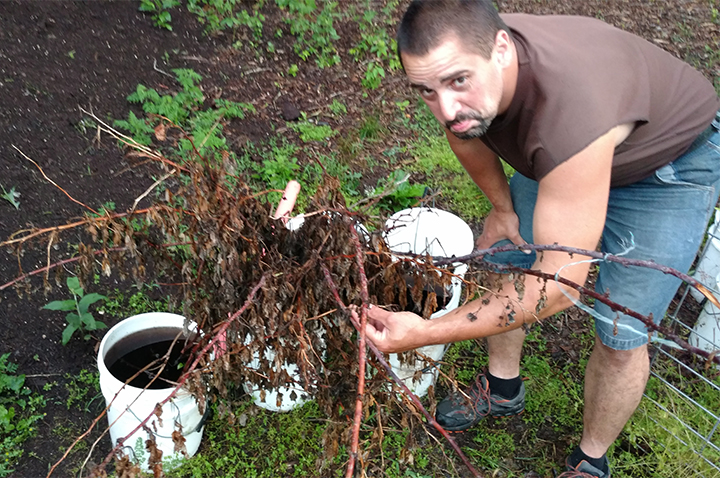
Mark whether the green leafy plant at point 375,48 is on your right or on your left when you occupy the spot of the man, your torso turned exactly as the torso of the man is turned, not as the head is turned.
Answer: on your right

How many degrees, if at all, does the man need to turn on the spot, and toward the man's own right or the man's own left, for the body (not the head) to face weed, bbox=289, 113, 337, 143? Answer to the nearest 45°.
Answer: approximately 90° to the man's own right

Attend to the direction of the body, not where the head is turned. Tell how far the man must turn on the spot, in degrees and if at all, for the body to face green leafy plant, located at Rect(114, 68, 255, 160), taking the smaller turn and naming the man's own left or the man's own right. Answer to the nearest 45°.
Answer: approximately 90° to the man's own right

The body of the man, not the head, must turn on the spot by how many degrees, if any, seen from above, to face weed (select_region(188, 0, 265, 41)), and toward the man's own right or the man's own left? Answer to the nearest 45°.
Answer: approximately 90° to the man's own right

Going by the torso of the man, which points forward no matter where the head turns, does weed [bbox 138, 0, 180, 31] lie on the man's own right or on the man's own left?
on the man's own right

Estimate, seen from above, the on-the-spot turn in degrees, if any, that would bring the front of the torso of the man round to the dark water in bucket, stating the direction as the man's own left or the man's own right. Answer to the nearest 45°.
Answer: approximately 45° to the man's own right

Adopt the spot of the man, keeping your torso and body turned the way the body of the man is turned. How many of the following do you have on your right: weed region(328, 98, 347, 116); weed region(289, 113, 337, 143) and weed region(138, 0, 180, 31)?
3

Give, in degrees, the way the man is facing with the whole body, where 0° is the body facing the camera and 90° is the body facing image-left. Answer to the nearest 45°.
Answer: approximately 45°

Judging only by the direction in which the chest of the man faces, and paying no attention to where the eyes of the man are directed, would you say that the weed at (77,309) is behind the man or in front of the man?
in front
